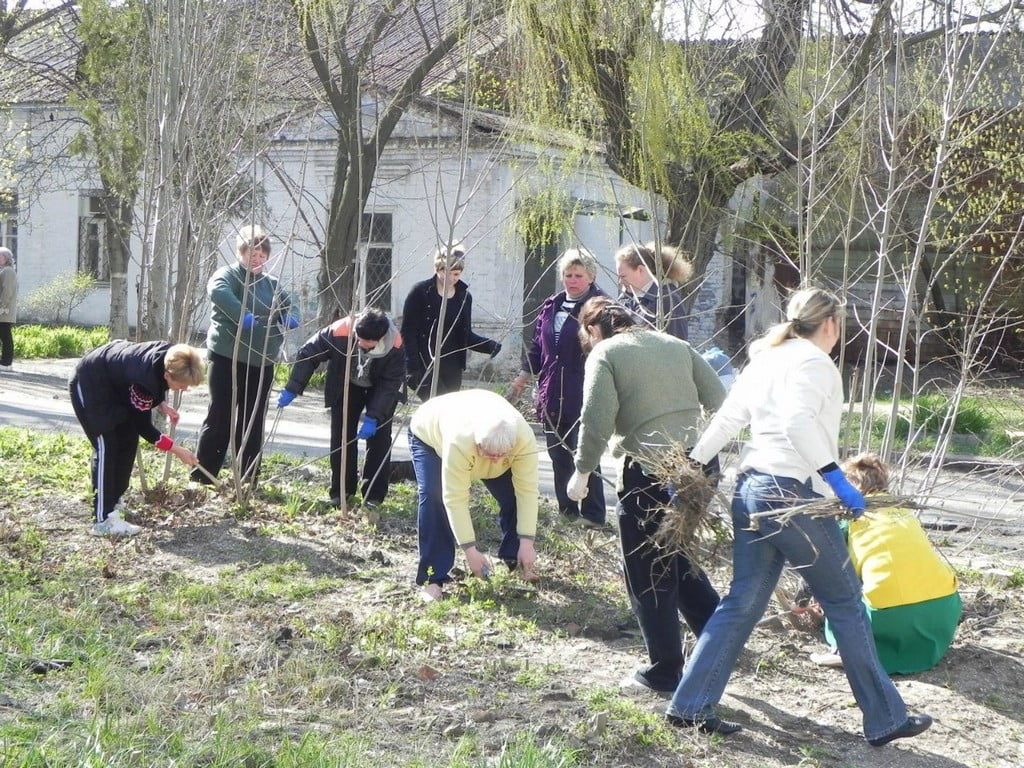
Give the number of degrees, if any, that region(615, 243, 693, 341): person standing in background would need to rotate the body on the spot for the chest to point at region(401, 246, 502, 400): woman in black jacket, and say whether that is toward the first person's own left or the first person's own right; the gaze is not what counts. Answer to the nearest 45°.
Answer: approximately 45° to the first person's own right

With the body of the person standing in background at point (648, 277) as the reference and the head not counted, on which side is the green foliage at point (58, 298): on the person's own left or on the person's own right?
on the person's own right

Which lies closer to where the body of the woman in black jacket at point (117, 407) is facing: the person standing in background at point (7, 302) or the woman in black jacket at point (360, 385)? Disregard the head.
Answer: the woman in black jacket

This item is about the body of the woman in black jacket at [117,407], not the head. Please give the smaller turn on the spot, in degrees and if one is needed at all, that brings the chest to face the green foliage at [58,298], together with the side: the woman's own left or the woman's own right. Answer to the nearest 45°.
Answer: approximately 90° to the woman's own left

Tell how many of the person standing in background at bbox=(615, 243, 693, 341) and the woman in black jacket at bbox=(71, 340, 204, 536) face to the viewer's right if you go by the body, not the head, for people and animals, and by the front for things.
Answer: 1

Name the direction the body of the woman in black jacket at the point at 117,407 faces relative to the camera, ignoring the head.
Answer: to the viewer's right

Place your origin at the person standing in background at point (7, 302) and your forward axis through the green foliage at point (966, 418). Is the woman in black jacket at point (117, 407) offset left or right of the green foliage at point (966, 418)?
right

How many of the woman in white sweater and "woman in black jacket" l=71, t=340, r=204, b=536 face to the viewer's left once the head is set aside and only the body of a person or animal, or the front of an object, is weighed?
0

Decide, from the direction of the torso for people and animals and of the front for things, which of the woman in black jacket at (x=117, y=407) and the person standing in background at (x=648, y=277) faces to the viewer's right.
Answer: the woman in black jacket

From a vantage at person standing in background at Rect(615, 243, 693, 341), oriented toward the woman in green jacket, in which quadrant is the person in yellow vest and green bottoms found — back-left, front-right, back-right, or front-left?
back-left
